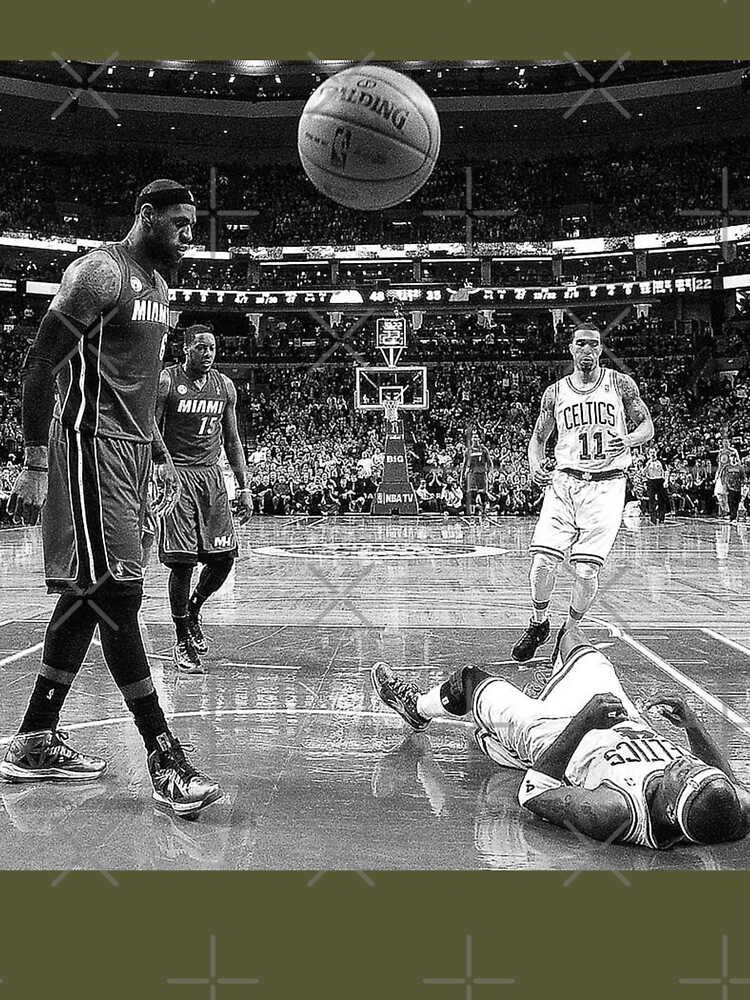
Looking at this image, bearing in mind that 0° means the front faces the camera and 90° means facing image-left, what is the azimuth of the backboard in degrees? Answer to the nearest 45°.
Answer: approximately 0°

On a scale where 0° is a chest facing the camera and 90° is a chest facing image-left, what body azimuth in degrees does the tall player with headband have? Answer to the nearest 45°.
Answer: approximately 315°

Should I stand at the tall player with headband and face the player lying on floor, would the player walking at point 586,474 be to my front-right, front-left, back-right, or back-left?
front-left

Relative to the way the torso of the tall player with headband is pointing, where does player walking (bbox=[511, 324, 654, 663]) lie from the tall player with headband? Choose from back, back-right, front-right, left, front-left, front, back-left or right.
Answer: left

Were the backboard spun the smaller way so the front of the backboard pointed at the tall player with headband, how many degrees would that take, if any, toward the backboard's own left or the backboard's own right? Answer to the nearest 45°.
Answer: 0° — it already faces them

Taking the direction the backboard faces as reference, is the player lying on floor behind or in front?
in front

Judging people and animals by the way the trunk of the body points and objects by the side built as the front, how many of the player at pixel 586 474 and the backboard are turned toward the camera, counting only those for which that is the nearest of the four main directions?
2

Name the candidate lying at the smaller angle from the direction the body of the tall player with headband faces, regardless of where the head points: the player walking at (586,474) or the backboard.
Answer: the player walking

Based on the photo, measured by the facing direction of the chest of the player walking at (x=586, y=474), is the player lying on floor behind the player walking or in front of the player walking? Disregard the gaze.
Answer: in front

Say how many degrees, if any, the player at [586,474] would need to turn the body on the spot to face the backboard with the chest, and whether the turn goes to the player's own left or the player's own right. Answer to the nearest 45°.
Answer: approximately 180°

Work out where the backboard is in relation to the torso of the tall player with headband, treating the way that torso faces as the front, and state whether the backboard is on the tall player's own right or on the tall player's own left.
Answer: on the tall player's own left

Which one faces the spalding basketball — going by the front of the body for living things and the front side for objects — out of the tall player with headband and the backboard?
the backboard

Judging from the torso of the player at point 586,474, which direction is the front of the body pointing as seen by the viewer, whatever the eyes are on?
toward the camera
